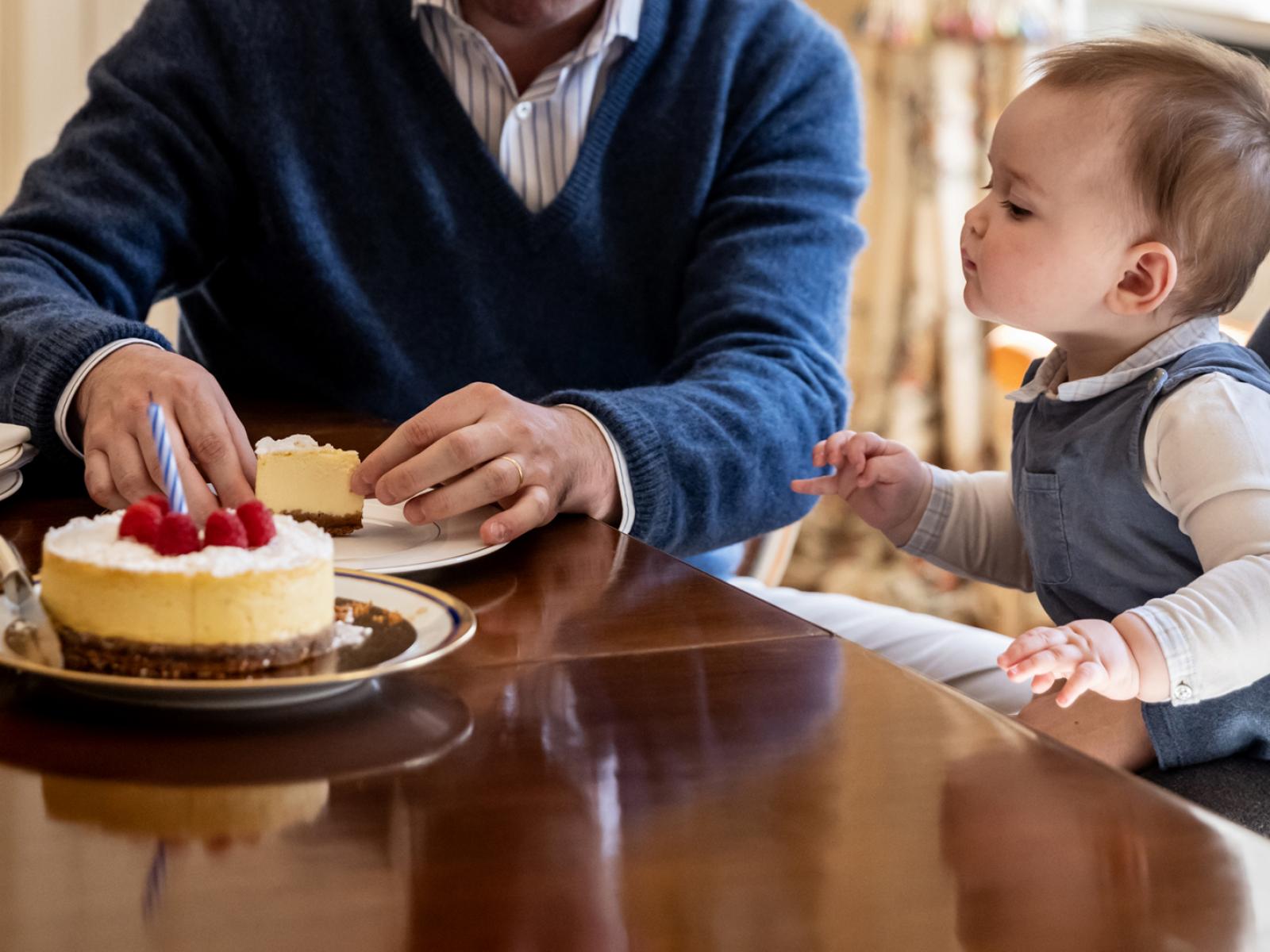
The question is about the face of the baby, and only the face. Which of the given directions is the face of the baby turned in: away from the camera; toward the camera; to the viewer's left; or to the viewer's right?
to the viewer's left

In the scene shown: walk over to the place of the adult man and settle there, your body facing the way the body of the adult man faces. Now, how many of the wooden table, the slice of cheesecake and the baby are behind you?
0

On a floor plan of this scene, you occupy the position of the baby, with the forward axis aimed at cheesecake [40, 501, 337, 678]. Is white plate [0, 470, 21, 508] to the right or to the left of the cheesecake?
right

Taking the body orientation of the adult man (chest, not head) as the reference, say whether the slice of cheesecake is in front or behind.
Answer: in front

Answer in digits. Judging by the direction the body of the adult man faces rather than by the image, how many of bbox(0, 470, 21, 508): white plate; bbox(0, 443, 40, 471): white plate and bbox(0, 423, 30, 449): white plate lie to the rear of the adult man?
0

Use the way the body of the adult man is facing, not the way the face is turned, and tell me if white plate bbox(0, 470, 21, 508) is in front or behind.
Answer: in front

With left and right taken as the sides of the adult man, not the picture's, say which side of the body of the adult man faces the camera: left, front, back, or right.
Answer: front

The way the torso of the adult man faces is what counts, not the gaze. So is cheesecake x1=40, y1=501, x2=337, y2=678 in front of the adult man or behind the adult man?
in front

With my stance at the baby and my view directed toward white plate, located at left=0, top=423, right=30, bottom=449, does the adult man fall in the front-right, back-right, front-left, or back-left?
front-right

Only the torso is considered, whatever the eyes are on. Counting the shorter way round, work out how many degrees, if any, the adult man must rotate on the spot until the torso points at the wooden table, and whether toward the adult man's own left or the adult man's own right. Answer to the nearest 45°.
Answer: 0° — they already face it

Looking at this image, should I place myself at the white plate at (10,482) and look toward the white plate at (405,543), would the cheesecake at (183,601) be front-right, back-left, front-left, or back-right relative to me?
front-right

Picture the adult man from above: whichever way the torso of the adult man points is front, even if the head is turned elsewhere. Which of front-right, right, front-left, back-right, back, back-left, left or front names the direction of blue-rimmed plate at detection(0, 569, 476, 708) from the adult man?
front
